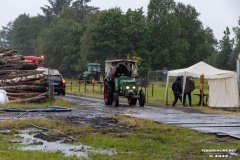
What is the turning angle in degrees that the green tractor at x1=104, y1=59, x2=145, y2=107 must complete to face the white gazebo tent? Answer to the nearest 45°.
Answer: approximately 45° to its left

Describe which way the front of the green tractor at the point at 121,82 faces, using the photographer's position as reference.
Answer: facing the viewer and to the right of the viewer

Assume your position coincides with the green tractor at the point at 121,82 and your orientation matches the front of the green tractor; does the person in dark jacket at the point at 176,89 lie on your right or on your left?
on your left
